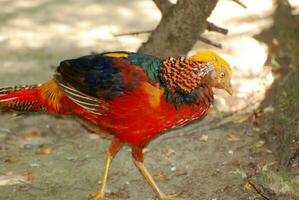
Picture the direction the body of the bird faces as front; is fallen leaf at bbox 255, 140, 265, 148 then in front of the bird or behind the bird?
in front

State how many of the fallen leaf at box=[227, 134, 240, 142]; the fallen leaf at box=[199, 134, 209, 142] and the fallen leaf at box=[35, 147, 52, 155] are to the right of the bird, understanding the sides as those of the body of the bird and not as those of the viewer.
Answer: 0

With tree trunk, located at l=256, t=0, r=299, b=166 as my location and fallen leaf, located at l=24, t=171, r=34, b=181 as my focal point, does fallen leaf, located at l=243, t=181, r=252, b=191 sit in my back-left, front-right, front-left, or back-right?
front-left

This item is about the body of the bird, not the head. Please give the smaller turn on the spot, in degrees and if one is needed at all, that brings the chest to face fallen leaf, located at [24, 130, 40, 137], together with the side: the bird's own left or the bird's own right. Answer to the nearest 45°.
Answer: approximately 135° to the bird's own left

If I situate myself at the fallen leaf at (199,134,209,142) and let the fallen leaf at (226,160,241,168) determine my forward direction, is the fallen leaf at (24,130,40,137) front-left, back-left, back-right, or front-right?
back-right

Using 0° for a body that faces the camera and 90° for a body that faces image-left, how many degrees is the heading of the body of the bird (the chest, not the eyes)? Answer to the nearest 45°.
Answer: approximately 270°

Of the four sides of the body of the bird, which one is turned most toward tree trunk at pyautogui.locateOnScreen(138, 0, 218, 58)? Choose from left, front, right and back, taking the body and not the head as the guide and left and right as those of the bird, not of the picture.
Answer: left

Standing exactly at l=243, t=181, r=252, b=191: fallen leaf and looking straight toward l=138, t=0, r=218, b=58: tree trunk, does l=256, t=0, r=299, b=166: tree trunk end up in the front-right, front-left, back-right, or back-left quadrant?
front-right

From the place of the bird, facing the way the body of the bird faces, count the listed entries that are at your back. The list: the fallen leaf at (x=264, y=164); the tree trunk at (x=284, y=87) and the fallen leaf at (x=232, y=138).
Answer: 0

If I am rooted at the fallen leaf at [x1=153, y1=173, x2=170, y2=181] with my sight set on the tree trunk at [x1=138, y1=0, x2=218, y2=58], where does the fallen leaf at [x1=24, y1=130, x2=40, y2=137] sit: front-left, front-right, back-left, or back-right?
front-left

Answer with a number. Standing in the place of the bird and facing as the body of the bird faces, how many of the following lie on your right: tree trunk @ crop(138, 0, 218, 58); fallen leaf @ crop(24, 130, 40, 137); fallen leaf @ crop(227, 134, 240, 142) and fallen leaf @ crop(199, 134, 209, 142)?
0

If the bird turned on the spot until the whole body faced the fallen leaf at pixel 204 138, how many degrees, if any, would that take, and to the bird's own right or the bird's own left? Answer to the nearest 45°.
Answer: approximately 45° to the bird's own left

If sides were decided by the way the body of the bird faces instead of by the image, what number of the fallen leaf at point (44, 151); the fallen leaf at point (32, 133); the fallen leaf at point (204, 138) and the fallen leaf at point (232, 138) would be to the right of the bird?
0

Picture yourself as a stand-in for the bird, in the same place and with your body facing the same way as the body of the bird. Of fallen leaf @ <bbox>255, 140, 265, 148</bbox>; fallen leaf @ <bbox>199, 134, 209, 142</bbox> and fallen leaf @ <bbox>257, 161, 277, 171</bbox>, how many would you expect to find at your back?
0
